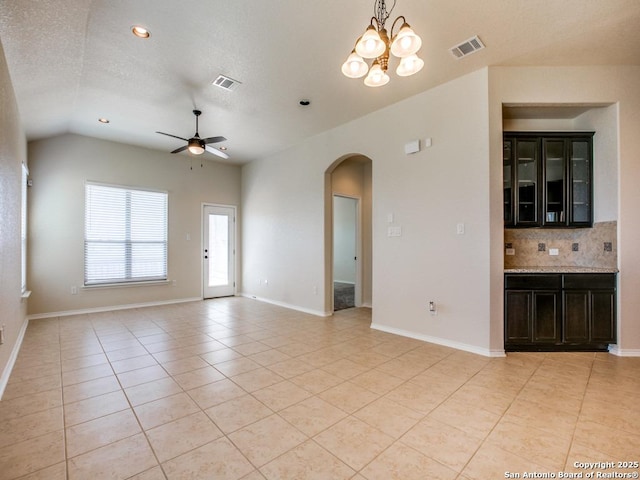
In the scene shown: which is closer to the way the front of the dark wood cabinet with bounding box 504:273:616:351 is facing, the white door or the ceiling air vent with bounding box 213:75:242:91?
the ceiling air vent

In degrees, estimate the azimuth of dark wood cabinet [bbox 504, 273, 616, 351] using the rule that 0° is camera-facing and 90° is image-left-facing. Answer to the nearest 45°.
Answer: approximately 0°

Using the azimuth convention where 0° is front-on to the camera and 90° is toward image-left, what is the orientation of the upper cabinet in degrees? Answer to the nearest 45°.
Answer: approximately 0°

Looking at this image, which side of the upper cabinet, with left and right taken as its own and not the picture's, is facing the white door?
right

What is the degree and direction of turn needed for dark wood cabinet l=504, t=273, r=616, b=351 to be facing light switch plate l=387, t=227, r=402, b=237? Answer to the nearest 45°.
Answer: approximately 90° to its right

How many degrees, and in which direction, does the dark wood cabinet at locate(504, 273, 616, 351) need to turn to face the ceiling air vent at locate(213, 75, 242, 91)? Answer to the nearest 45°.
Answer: approximately 45° to its right

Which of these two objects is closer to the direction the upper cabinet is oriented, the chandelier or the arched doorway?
the chandelier

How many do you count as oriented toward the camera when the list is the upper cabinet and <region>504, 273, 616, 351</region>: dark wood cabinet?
2

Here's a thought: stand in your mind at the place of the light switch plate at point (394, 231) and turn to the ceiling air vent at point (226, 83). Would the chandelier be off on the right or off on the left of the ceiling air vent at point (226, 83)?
left
